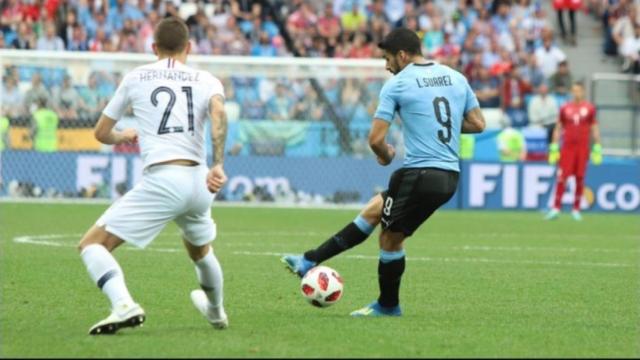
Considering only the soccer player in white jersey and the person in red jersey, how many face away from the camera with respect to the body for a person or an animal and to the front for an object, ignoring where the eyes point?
1

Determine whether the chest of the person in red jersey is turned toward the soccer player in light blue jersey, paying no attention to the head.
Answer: yes

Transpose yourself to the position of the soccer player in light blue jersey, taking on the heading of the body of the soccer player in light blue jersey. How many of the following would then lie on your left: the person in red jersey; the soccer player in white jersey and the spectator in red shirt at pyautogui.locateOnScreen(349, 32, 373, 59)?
1

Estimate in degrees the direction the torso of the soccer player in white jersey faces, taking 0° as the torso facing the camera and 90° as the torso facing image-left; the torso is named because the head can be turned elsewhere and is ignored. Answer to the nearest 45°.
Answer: approximately 180°

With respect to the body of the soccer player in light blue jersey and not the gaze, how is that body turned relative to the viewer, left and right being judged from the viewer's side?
facing away from the viewer and to the left of the viewer

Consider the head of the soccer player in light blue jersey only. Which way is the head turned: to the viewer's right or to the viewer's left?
to the viewer's left

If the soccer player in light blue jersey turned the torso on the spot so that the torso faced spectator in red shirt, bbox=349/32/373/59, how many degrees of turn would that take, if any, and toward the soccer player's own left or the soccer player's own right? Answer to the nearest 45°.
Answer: approximately 45° to the soccer player's own right

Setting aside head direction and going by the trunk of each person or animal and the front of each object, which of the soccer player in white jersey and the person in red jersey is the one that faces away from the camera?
the soccer player in white jersey

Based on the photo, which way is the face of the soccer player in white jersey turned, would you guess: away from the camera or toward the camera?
away from the camera

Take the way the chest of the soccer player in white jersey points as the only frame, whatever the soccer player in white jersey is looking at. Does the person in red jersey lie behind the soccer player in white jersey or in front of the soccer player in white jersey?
in front
